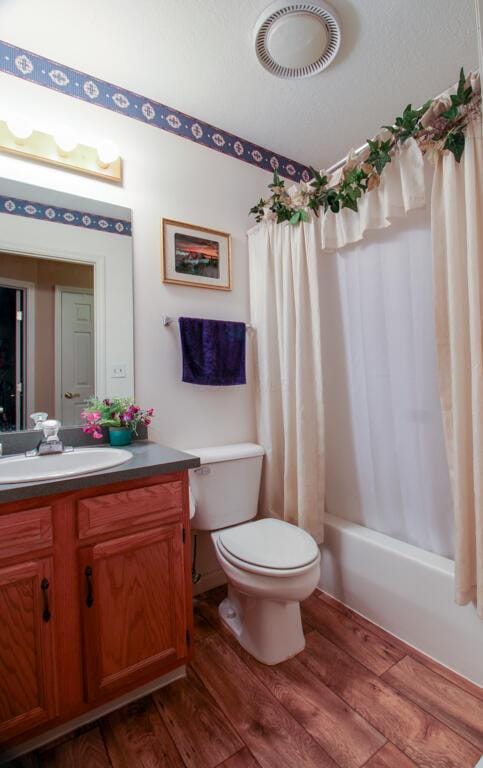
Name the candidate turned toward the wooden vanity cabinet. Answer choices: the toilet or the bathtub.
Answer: the bathtub

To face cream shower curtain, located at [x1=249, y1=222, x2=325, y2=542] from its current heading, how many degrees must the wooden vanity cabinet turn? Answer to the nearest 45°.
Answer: approximately 45° to its left

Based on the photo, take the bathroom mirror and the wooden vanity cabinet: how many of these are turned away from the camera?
0

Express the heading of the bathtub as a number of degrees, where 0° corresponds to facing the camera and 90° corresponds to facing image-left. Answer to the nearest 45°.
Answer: approximately 45°

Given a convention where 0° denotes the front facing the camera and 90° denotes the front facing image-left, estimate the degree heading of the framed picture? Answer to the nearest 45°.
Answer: approximately 315°

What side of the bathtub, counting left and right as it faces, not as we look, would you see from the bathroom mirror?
front

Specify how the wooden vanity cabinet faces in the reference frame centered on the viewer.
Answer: facing the viewer and to the right of the viewer
